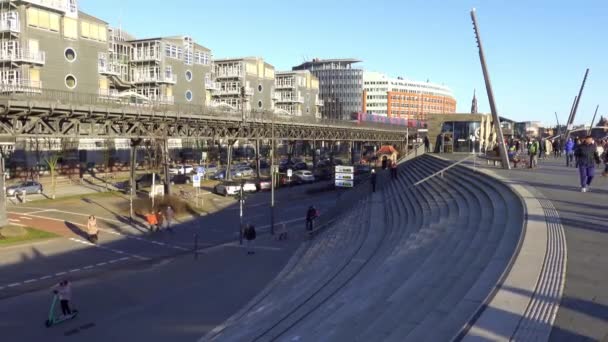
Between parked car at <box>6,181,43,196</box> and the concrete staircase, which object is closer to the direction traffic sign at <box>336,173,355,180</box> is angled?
the concrete staircase

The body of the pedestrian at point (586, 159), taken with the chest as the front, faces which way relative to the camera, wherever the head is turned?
toward the camera

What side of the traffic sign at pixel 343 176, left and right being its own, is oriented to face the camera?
front

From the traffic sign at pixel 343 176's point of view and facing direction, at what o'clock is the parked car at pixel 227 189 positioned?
The parked car is roughly at 4 o'clock from the traffic sign.

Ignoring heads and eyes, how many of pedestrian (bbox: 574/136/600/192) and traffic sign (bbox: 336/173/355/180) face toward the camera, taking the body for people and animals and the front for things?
2

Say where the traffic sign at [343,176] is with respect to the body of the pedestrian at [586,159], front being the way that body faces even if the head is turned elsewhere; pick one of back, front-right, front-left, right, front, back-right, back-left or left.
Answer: back-right

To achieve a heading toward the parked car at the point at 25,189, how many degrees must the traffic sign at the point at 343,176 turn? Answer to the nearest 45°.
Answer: approximately 90° to its right
